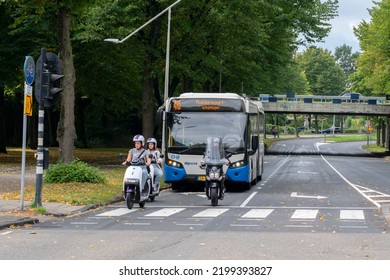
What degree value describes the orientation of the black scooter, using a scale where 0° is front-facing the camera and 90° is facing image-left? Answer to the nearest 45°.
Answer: approximately 0°

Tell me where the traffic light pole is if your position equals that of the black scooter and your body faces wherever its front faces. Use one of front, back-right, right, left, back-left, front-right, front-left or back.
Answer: front-right

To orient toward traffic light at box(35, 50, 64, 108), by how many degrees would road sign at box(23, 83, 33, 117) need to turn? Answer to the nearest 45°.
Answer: approximately 90° to its left

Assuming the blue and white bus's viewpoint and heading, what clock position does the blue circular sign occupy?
The blue circular sign is roughly at 1 o'clock from the blue and white bus.

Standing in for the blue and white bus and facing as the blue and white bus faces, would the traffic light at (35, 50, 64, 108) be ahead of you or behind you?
ahead

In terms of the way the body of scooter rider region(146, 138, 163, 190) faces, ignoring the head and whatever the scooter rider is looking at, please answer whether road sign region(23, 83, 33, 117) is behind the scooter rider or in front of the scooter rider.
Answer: in front

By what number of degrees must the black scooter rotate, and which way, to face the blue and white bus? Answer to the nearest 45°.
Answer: approximately 180°

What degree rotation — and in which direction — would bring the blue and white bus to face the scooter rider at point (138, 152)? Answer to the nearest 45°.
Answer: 0° — it already faces them

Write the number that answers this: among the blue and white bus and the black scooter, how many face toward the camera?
2
